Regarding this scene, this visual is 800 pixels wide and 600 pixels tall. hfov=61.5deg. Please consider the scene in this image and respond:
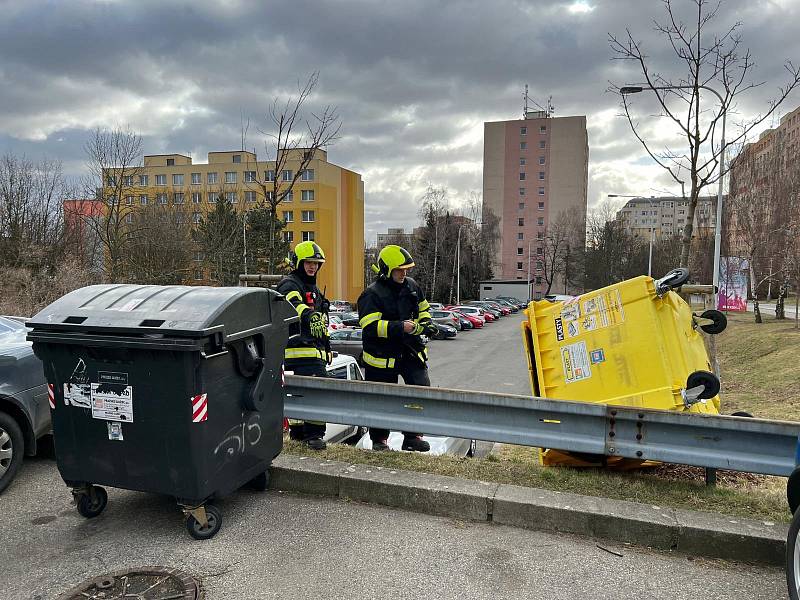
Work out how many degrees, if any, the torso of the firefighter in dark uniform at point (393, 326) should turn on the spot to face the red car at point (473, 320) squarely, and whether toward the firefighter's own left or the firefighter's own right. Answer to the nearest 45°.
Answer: approximately 135° to the firefighter's own left

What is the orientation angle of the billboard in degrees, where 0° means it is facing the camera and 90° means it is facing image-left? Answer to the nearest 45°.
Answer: approximately 0°

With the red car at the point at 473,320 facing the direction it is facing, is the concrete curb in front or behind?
in front

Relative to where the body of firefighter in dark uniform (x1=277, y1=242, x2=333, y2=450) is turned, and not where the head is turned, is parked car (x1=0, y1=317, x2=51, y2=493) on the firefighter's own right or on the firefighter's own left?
on the firefighter's own right

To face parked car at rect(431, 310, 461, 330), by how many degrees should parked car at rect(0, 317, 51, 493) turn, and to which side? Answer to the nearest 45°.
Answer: approximately 180°

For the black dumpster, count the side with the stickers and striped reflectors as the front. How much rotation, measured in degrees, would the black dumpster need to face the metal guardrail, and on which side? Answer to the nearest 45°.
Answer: approximately 135° to its left

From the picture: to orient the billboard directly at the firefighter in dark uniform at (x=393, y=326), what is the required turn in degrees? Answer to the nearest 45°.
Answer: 0° — it already faces them

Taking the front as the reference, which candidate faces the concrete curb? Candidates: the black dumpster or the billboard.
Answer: the billboard

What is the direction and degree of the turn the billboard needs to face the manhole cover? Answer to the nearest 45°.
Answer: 0° — it already faces it

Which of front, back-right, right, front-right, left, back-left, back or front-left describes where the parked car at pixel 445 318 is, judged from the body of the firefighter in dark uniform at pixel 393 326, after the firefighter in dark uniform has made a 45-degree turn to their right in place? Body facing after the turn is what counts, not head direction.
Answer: back
